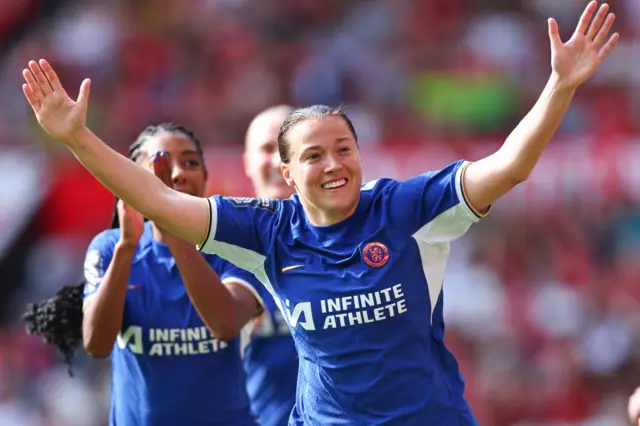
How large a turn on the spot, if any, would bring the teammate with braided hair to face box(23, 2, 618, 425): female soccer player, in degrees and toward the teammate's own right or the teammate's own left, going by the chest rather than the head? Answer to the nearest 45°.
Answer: approximately 45° to the teammate's own left

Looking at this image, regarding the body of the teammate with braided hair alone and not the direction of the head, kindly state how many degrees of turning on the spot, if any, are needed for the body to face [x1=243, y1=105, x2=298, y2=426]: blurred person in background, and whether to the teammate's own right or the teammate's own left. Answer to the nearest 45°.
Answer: approximately 135° to the teammate's own left

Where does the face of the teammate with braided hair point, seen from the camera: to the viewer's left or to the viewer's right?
to the viewer's right

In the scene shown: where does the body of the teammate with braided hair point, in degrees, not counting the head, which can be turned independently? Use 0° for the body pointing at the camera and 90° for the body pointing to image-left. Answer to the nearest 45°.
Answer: approximately 0°

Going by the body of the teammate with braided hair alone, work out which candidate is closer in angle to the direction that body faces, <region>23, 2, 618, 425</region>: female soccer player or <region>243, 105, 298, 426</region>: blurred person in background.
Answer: the female soccer player
